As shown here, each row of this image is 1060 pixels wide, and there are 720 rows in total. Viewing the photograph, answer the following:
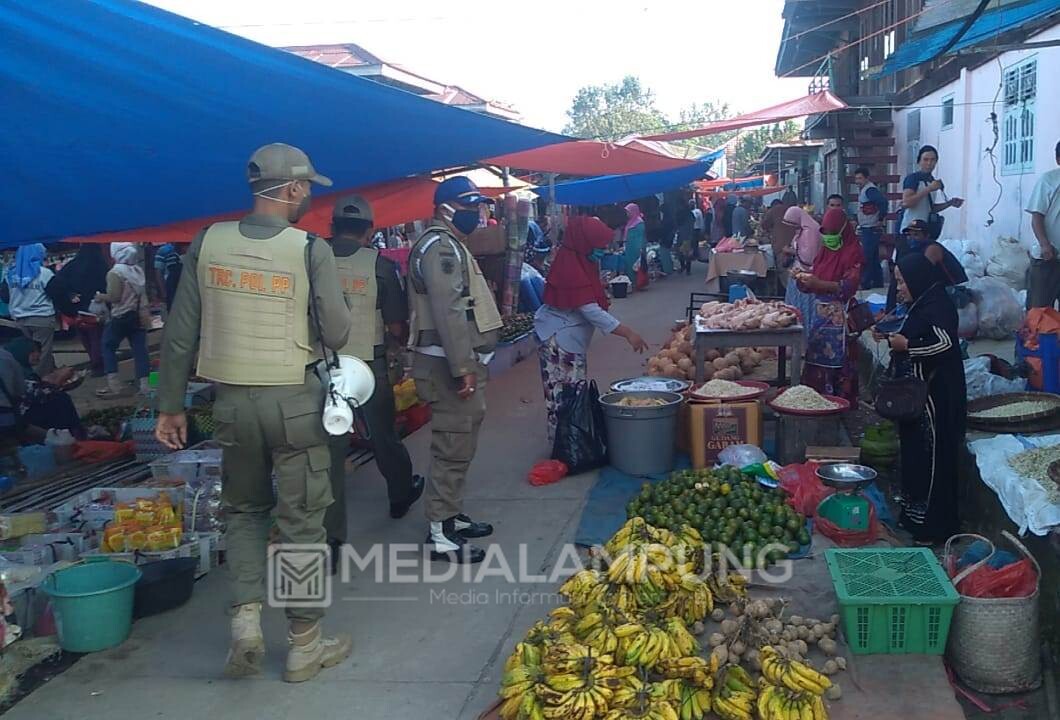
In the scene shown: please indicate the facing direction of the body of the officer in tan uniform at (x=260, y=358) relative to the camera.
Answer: away from the camera

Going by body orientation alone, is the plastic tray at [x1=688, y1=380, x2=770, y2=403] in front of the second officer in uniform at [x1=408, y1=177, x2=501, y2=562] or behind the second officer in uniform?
in front

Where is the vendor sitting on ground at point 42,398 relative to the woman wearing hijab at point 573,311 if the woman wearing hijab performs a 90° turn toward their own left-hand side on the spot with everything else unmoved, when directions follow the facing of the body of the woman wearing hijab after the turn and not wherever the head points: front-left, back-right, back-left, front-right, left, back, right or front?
left

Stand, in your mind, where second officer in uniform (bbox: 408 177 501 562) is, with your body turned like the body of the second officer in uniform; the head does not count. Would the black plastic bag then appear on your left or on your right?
on your left

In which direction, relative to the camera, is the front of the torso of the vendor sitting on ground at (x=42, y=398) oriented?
to the viewer's right

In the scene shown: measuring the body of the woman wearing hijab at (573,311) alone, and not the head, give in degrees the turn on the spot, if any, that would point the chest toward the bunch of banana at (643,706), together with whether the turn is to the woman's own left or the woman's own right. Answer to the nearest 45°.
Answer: approximately 90° to the woman's own right

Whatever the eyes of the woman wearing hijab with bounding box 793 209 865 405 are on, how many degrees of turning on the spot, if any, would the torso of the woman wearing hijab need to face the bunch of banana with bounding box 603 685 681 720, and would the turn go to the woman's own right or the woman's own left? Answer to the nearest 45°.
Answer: approximately 45° to the woman's own left

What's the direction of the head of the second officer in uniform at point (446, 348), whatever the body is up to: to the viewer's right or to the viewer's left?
to the viewer's right

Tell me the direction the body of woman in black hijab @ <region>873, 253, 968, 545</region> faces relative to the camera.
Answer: to the viewer's left

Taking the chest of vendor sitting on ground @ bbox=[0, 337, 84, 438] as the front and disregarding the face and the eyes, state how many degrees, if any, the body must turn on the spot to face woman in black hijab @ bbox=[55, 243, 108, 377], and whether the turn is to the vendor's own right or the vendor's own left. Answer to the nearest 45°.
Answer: approximately 90° to the vendor's own left

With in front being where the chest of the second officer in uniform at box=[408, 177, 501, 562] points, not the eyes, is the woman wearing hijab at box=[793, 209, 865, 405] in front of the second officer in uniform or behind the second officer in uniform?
in front

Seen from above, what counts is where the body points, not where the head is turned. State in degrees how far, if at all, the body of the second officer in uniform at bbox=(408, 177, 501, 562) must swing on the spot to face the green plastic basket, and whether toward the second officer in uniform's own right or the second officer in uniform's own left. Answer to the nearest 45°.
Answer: approximately 45° to the second officer in uniform's own right

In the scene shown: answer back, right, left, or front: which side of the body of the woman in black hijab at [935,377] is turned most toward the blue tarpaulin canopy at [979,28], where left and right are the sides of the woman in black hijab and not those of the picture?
right

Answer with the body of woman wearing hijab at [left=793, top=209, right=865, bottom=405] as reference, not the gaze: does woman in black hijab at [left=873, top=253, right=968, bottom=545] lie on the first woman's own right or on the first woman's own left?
on the first woman's own left

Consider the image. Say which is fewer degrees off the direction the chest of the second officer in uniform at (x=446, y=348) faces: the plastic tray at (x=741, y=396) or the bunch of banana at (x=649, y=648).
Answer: the plastic tray
